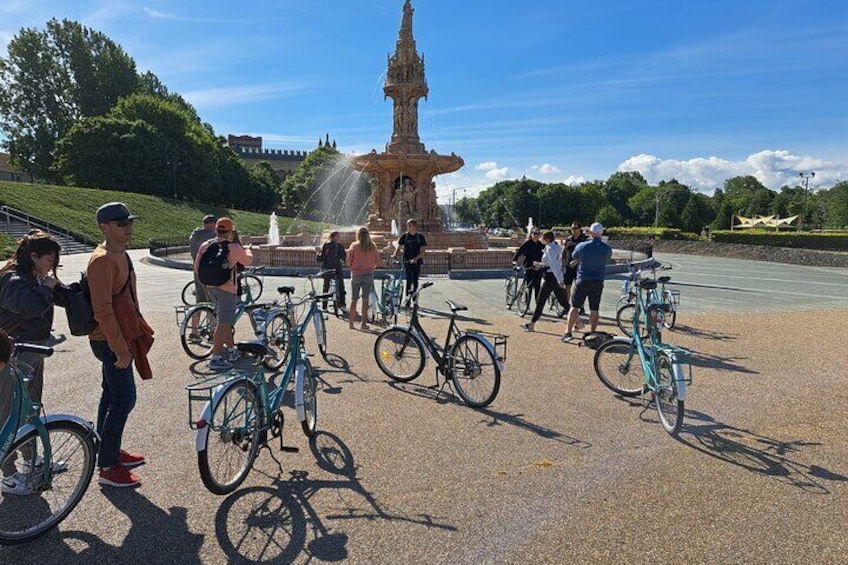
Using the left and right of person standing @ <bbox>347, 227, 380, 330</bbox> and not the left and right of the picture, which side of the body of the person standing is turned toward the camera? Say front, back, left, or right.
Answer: back

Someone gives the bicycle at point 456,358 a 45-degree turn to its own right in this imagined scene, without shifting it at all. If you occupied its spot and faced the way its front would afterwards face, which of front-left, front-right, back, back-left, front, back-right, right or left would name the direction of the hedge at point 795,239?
front-right

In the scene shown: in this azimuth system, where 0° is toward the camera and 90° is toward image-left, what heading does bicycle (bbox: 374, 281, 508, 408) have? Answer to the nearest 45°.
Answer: approximately 135°

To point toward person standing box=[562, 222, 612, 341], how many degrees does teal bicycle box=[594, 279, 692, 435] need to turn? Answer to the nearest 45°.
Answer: approximately 45° to its right

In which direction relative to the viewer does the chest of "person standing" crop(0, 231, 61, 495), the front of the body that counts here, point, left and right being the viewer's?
facing to the right of the viewer

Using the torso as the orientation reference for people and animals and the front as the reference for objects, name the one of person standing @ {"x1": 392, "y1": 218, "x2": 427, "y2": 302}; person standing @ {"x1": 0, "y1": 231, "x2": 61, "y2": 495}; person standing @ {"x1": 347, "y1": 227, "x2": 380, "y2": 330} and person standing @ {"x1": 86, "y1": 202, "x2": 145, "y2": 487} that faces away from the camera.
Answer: person standing @ {"x1": 347, "y1": 227, "x2": 380, "y2": 330}

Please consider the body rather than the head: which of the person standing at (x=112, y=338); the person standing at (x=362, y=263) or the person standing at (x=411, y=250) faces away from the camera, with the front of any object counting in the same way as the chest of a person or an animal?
the person standing at (x=362, y=263)
